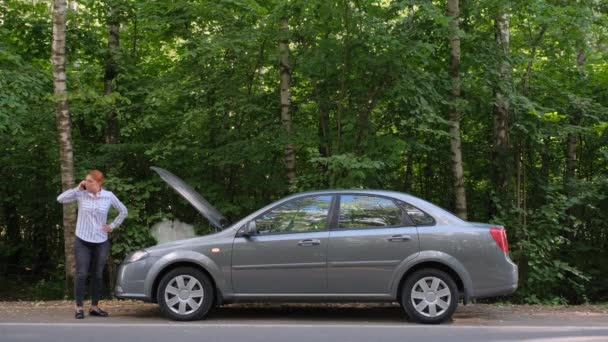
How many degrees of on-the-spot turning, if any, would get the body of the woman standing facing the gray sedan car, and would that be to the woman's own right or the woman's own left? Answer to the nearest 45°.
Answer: approximately 45° to the woman's own left

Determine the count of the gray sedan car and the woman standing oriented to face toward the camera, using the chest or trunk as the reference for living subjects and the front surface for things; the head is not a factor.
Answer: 1

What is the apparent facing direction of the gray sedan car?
to the viewer's left

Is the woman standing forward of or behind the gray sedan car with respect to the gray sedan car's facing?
forward

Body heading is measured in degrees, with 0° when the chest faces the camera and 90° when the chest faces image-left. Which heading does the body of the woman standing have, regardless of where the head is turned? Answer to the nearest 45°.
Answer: approximately 0°

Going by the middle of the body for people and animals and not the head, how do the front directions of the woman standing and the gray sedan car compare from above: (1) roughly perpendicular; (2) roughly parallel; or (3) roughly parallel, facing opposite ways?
roughly perpendicular
